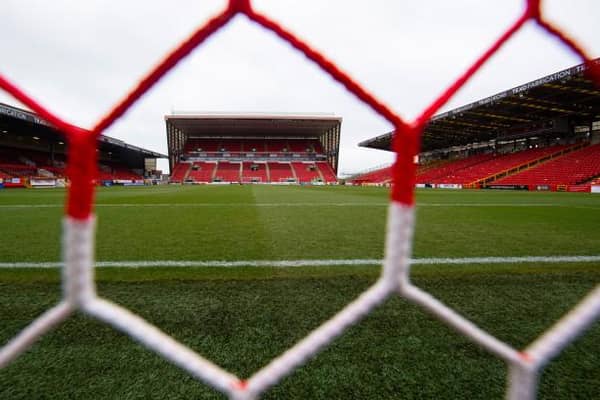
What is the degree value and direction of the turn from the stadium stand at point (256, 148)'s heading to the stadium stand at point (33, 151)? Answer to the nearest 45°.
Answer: approximately 45° to its right

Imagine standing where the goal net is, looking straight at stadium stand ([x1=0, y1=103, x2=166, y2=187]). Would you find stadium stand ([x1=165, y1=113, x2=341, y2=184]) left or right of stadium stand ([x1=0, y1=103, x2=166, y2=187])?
right

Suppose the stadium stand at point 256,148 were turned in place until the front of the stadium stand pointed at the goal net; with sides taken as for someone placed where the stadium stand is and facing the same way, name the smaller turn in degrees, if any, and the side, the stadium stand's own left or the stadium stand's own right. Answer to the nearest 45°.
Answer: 0° — it already faces it

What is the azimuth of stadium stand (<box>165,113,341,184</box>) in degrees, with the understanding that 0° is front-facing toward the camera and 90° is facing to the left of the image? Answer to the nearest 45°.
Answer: approximately 0°

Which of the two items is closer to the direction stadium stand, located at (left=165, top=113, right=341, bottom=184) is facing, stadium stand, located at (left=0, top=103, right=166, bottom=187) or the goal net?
the goal net

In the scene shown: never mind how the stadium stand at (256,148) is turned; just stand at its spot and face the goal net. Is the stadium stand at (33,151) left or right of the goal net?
right
